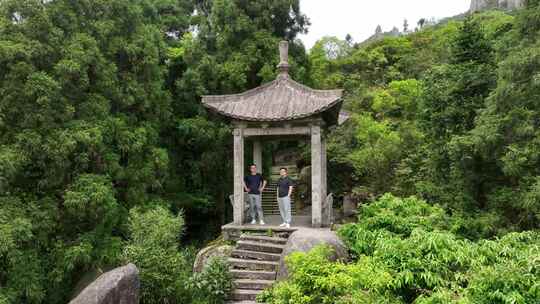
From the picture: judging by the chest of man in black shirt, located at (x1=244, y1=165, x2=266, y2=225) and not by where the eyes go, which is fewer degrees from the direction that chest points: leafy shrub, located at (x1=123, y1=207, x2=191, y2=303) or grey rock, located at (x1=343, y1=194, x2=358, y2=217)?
the leafy shrub

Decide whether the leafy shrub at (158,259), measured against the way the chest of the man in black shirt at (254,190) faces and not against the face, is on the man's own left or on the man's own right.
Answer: on the man's own right

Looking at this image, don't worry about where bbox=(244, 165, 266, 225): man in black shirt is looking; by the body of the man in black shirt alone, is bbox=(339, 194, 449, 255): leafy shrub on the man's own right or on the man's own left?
on the man's own left

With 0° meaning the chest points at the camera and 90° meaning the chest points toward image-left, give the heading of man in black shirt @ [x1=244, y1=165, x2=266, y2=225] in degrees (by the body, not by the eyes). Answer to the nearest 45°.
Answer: approximately 0°

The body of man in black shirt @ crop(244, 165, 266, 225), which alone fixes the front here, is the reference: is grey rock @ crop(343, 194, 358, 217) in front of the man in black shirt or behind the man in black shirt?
behind
